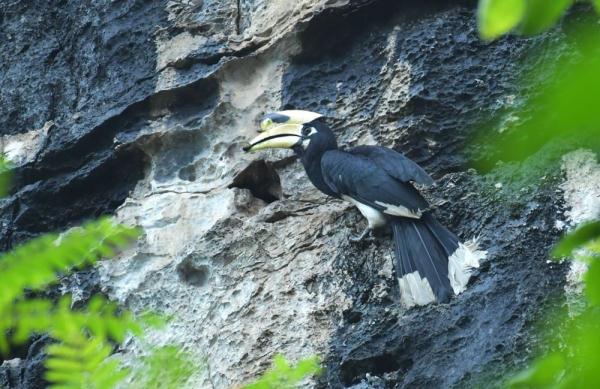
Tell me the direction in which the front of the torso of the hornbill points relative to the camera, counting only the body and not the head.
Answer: to the viewer's left
